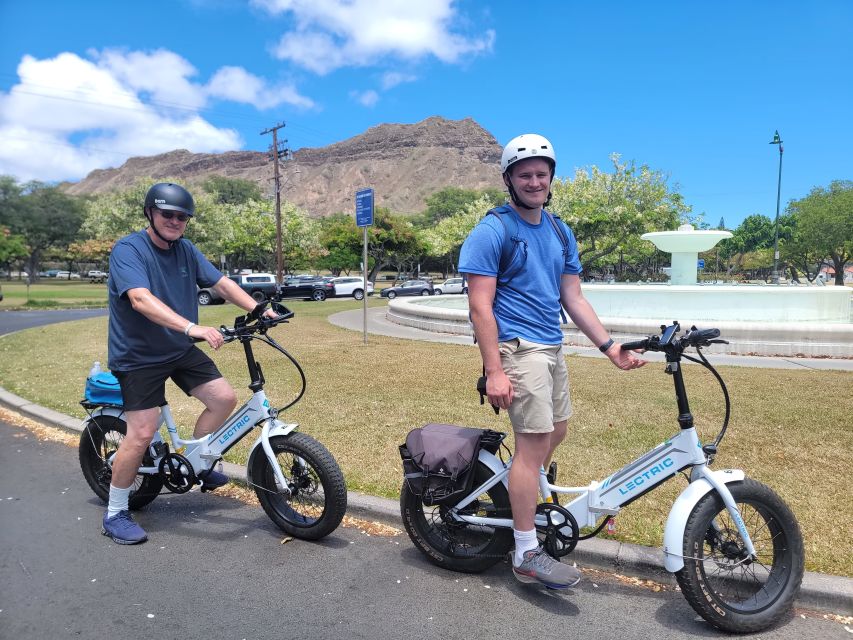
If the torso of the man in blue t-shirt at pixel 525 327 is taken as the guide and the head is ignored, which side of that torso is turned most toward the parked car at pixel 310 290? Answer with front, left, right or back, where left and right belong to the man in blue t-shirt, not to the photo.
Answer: back

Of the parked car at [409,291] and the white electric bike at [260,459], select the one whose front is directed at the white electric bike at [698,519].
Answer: the white electric bike at [260,459]

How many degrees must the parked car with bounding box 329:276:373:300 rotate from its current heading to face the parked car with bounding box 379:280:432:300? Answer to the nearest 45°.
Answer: approximately 180°

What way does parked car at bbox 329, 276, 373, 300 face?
to the viewer's left

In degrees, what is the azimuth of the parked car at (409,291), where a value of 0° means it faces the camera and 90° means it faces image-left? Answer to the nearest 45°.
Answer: approximately 90°

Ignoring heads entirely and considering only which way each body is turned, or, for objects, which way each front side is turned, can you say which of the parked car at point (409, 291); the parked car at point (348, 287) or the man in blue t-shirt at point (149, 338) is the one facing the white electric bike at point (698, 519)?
the man in blue t-shirt

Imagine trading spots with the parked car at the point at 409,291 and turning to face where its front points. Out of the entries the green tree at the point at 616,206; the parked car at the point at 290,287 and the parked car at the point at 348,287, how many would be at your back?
1

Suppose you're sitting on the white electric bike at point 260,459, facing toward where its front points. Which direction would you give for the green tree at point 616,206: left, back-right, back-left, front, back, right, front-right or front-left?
left

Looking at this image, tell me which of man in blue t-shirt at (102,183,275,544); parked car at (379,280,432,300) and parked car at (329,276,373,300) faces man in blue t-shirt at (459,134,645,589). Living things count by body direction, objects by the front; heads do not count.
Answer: man in blue t-shirt at (102,183,275,544)

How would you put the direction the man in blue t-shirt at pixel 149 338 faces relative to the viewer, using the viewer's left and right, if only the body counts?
facing the viewer and to the right of the viewer

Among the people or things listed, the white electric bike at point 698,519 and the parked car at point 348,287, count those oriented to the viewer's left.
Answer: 1

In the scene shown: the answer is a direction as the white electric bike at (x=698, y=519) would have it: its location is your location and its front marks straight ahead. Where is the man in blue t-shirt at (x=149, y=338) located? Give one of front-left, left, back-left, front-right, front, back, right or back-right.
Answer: back-right

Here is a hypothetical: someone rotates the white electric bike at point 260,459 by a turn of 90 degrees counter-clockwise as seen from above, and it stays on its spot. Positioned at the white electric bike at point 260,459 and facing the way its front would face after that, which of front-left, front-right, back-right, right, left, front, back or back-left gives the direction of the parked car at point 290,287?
front-left

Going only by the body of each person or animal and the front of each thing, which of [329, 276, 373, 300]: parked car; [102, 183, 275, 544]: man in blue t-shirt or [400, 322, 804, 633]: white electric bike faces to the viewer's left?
the parked car
